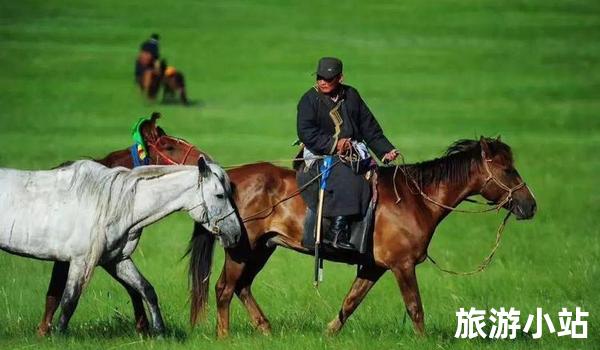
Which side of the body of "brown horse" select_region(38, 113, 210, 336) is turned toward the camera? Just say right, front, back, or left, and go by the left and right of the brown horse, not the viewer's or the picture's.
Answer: right

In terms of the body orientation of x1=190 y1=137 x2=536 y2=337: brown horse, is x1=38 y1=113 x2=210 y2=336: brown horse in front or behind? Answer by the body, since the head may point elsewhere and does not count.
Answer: behind

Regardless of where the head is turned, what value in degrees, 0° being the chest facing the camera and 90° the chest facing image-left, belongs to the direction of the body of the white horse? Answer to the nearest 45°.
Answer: approximately 270°

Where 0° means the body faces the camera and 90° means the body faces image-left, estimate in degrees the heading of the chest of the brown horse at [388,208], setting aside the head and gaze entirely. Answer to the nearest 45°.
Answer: approximately 270°

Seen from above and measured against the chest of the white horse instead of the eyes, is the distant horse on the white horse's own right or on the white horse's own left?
on the white horse's own left

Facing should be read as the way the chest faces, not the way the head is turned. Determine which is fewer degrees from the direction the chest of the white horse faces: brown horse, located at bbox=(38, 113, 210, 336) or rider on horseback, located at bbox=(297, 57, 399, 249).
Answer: the rider on horseback

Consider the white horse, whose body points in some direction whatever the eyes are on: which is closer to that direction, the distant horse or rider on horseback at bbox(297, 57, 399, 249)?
the rider on horseback
